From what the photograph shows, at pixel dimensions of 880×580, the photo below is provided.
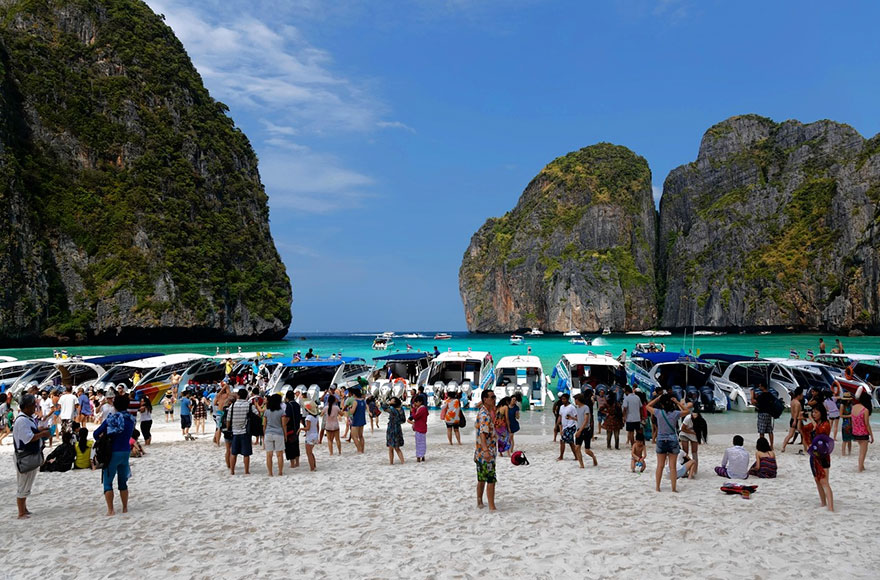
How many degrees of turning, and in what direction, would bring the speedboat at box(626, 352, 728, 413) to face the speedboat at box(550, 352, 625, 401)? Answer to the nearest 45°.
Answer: approximately 45° to its left

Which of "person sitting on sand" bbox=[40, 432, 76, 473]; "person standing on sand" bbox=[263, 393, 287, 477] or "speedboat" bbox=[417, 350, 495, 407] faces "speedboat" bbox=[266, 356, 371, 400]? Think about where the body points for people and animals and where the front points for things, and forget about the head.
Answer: the person standing on sand

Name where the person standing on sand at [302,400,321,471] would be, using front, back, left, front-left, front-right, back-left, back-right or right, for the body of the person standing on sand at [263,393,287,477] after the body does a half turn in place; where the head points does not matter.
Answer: back-left

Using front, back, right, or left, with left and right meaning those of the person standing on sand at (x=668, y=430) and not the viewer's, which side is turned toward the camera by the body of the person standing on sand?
back

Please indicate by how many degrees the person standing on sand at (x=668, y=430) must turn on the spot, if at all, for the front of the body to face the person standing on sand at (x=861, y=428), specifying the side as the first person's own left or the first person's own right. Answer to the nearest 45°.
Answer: approximately 45° to the first person's own right

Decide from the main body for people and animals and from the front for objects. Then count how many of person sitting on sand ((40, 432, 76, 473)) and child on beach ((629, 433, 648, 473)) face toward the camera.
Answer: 1

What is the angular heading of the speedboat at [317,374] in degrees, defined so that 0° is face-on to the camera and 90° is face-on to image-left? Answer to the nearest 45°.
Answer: approximately 225°

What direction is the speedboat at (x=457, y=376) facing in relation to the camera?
away from the camera

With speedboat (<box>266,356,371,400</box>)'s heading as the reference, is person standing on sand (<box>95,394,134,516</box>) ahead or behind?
behind

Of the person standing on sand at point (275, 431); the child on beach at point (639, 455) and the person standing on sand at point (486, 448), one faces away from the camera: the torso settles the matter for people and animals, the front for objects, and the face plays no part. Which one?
the person standing on sand at point (275, 431)

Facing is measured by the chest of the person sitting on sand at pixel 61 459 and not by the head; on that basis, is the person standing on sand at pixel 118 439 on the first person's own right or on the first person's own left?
on the first person's own left

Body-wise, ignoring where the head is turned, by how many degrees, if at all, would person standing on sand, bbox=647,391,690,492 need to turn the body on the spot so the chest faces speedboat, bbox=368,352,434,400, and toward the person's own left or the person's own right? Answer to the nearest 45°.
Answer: approximately 45° to the person's own left
